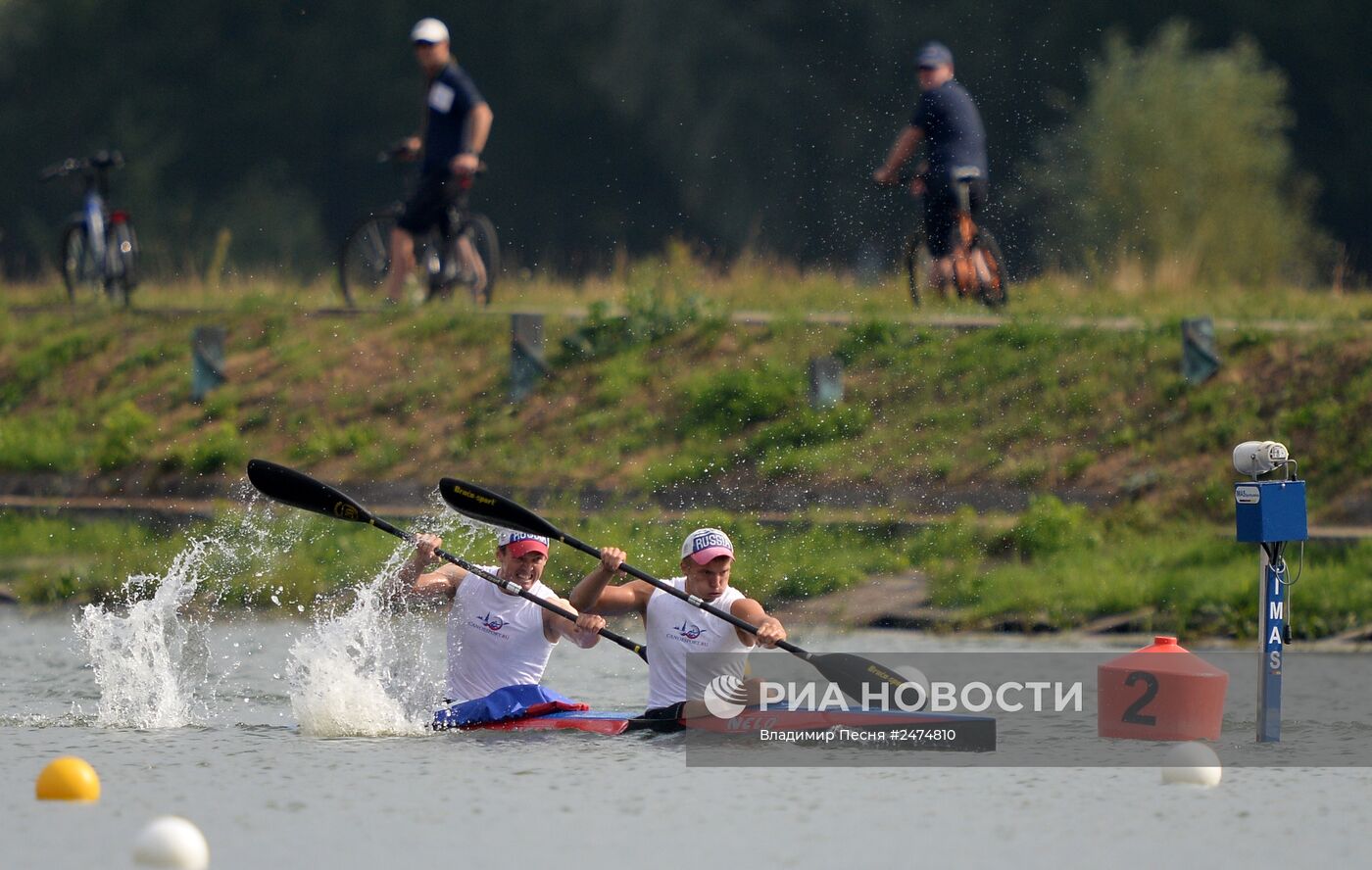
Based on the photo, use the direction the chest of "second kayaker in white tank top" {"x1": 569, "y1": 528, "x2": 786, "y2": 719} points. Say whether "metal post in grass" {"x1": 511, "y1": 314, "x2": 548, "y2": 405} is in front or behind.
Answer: behind

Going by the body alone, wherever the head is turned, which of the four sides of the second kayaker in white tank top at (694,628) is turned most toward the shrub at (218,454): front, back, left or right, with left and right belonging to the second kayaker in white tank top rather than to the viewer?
back

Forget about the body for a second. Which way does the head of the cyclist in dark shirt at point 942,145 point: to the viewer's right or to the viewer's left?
to the viewer's left

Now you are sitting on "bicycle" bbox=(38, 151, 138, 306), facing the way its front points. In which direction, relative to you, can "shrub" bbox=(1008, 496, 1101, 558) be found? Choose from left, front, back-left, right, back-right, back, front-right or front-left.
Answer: back

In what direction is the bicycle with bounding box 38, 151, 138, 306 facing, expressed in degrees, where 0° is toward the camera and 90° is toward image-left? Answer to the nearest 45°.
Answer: approximately 135°

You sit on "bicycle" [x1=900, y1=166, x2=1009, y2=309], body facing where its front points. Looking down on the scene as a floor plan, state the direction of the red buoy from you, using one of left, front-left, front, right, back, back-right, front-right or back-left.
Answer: back-left

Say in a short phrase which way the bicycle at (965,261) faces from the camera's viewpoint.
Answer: facing away from the viewer and to the left of the viewer

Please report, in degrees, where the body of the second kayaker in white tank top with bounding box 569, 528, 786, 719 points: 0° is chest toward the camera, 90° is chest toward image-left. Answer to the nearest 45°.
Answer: approximately 315°

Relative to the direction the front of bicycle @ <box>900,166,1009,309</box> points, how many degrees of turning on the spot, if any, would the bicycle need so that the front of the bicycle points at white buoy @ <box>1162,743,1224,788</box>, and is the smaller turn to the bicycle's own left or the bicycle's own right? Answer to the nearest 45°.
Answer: approximately 135° to the bicycle's own left

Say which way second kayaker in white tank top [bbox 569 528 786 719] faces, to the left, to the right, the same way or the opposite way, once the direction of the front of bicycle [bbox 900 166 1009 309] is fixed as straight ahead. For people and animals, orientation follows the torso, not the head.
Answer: the opposite way

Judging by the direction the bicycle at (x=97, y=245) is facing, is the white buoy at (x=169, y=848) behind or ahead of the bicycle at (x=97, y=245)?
behind
